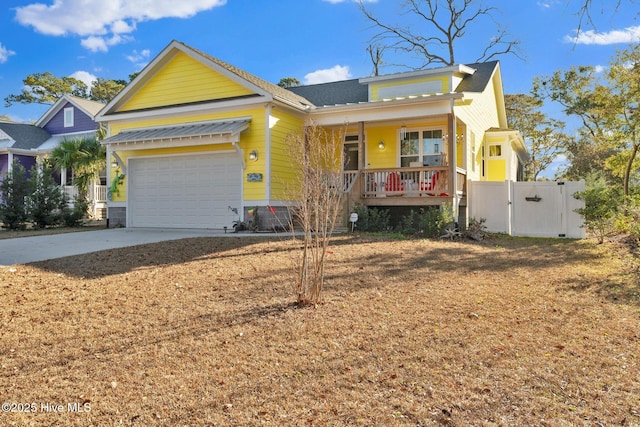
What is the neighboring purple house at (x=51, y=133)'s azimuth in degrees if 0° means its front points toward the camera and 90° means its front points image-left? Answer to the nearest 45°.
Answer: approximately 45°

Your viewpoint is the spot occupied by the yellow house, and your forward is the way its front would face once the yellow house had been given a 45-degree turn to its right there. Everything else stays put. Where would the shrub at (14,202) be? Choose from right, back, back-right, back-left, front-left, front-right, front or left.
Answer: front

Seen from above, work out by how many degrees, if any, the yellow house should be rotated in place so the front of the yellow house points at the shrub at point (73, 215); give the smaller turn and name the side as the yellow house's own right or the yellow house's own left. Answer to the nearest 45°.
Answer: approximately 45° to the yellow house's own right

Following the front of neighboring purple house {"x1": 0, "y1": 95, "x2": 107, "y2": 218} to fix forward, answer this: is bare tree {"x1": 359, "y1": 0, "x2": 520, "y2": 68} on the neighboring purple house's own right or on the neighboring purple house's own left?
on the neighboring purple house's own left

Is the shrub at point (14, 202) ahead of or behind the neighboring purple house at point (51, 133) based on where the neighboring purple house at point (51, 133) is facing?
ahead

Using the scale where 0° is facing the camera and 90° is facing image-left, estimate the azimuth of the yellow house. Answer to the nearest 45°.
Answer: approximately 45°

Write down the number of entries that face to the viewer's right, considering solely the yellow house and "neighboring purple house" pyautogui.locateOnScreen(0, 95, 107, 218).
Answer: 0

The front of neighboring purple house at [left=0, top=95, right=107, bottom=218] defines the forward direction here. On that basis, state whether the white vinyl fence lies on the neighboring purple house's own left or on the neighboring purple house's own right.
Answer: on the neighboring purple house's own left

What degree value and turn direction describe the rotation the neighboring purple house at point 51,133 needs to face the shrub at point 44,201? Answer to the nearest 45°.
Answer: approximately 45° to its left

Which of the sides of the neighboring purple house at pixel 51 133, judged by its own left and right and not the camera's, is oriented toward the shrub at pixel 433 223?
left

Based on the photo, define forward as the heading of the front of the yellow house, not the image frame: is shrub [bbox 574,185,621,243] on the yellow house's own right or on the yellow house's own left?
on the yellow house's own left

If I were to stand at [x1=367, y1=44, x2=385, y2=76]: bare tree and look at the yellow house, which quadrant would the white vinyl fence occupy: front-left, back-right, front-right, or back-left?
front-left
